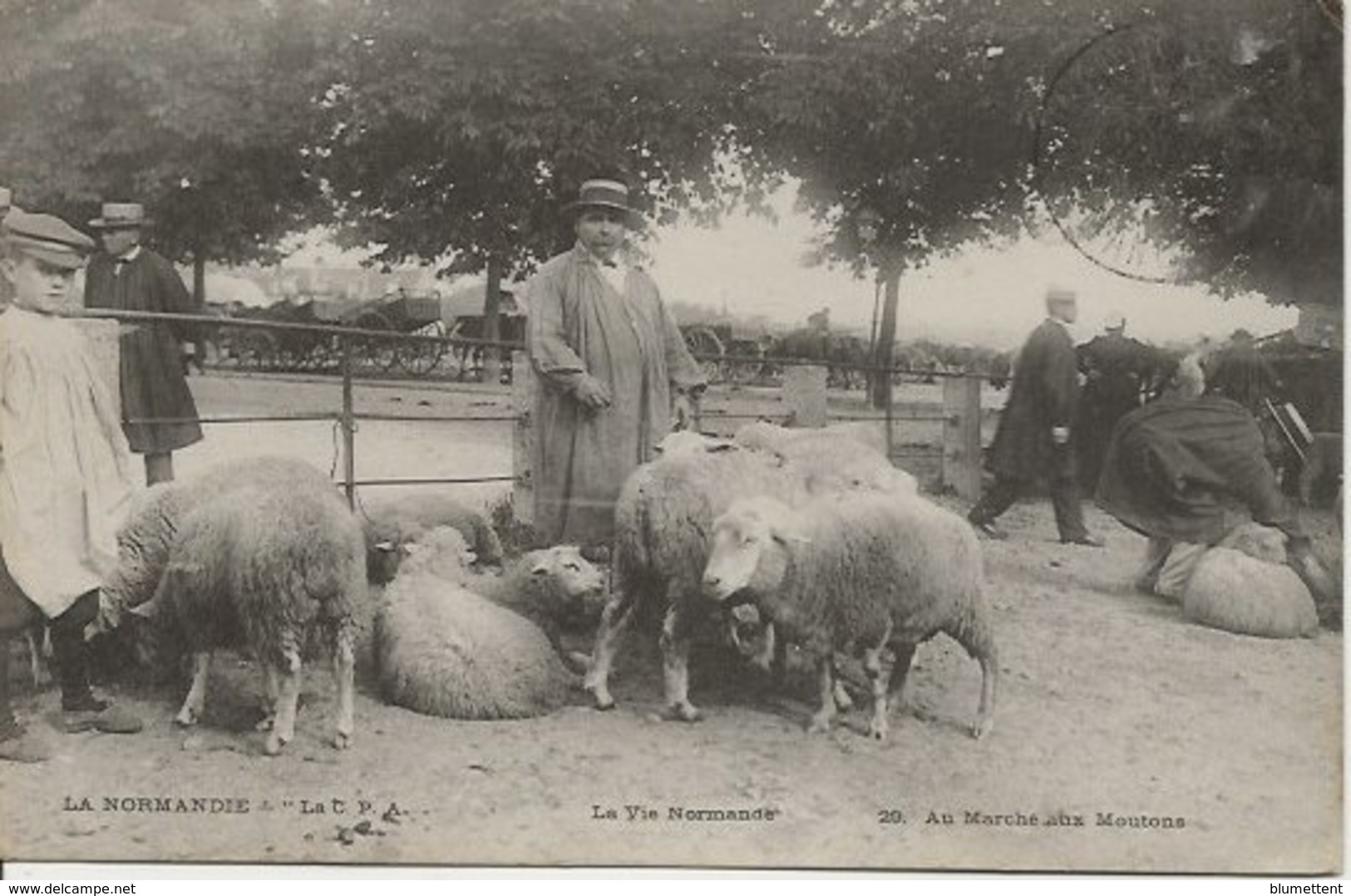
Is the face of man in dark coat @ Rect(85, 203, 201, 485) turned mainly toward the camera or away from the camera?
toward the camera

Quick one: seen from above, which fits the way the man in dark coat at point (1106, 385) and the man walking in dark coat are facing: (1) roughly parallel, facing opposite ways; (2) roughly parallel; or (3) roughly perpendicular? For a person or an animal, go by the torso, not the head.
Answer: roughly perpendicular

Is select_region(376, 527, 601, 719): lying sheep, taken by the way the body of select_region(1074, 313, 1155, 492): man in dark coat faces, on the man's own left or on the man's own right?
on the man's own left

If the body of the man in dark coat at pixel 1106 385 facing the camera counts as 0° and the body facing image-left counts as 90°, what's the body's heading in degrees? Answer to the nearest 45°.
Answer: approximately 180°
